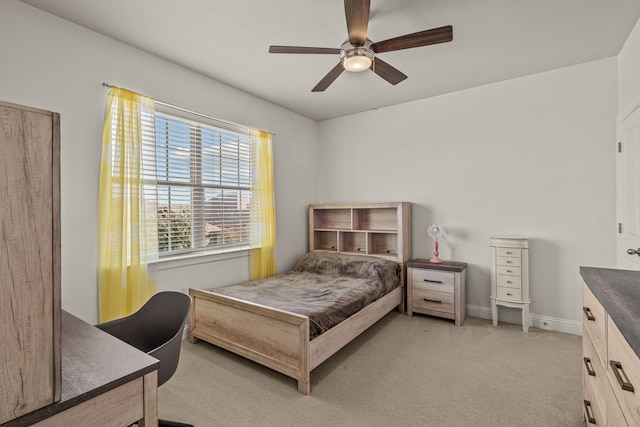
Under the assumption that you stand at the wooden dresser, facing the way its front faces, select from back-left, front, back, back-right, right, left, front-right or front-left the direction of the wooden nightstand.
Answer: front-right

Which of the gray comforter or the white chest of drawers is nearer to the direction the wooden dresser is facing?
the gray comforter

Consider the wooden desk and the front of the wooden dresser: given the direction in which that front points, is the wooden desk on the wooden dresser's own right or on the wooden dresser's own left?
on the wooden dresser's own left

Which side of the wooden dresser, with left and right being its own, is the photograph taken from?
left

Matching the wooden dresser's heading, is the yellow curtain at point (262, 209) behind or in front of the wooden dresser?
in front

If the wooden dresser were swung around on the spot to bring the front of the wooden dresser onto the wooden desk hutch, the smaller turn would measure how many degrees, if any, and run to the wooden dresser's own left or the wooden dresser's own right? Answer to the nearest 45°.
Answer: approximately 45° to the wooden dresser's own left

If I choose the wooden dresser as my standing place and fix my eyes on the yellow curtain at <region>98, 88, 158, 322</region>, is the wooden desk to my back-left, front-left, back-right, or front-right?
front-left

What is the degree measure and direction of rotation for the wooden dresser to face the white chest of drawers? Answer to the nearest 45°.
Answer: approximately 90° to its right
